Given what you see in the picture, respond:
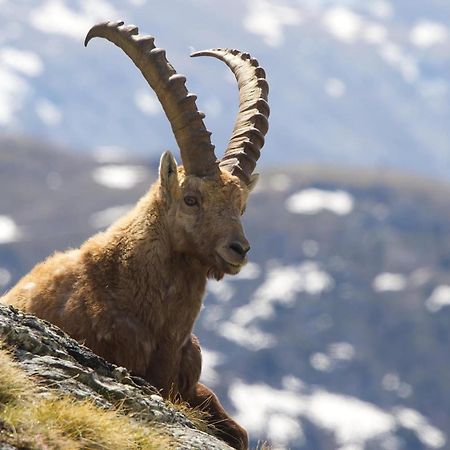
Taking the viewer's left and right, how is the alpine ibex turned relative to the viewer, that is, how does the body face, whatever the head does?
facing the viewer and to the right of the viewer
